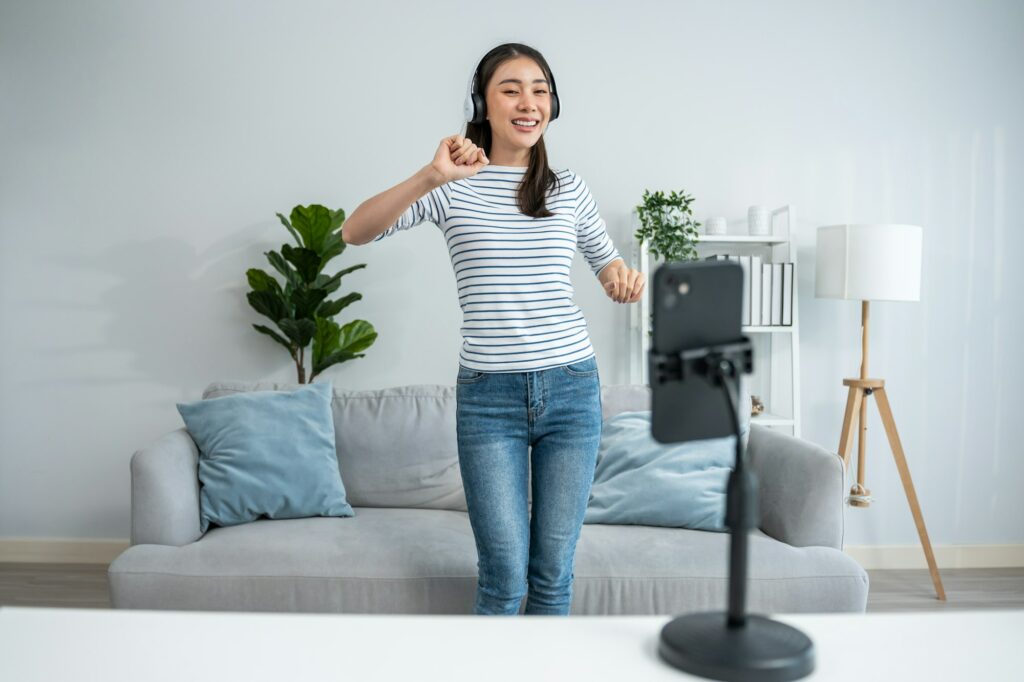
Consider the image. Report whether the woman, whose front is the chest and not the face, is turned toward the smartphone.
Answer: yes

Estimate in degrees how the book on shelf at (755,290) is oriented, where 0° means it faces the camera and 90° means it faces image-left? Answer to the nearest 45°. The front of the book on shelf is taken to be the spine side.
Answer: approximately 0°

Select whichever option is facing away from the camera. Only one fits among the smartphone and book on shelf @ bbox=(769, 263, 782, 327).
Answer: the smartphone

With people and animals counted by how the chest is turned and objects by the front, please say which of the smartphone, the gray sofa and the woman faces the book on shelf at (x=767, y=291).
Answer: the smartphone

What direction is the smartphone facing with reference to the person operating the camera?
facing away from the viewer

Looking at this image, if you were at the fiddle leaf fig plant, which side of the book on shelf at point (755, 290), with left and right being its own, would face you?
right

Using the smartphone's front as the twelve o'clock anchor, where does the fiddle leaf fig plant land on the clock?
The fiddle leaf fig plant is roughly at 11 o'clock from the smartphone.

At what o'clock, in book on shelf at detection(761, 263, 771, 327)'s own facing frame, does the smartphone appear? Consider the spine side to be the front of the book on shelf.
The smartphone is roughly at 12 o'clock from the book on shelf.

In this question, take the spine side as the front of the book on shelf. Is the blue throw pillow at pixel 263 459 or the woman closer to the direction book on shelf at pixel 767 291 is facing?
the woman
